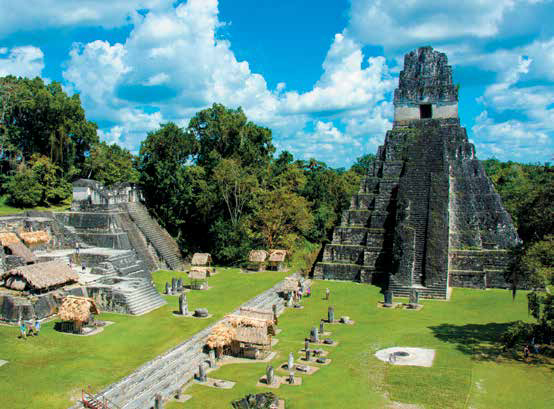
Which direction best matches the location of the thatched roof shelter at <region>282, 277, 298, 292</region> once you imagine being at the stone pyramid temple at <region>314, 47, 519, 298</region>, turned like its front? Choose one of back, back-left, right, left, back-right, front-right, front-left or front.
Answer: front-right

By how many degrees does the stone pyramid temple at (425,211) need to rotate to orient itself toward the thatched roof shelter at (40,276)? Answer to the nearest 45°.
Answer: approximately 45° to its right

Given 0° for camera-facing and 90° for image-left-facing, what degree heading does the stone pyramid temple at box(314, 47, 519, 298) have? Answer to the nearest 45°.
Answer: approximately 0°

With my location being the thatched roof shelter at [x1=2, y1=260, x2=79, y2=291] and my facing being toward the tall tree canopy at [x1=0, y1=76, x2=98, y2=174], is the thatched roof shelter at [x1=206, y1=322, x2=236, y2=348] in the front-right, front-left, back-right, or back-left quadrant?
back-right

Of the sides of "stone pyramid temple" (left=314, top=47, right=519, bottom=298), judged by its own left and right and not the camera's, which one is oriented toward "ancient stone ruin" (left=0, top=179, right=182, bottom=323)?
right

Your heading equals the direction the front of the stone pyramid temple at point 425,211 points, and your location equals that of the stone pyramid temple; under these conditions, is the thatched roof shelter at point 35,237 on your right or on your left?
on your right

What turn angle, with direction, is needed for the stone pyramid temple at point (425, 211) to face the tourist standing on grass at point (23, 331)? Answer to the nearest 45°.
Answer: approximately 45° to its right

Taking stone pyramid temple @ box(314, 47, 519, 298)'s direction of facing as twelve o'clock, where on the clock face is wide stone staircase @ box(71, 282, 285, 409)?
The wide stone staircase is roughly at 1 o'clock from the stone pyramid temple.

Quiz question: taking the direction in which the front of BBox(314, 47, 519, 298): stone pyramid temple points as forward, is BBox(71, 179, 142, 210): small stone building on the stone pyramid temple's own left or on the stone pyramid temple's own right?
on the stone pyramid temple's own right

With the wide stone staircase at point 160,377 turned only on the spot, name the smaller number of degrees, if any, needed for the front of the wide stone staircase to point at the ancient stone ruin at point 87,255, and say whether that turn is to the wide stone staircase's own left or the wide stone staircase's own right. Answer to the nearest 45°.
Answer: approximately 135° to the wide stone staircase's own left
